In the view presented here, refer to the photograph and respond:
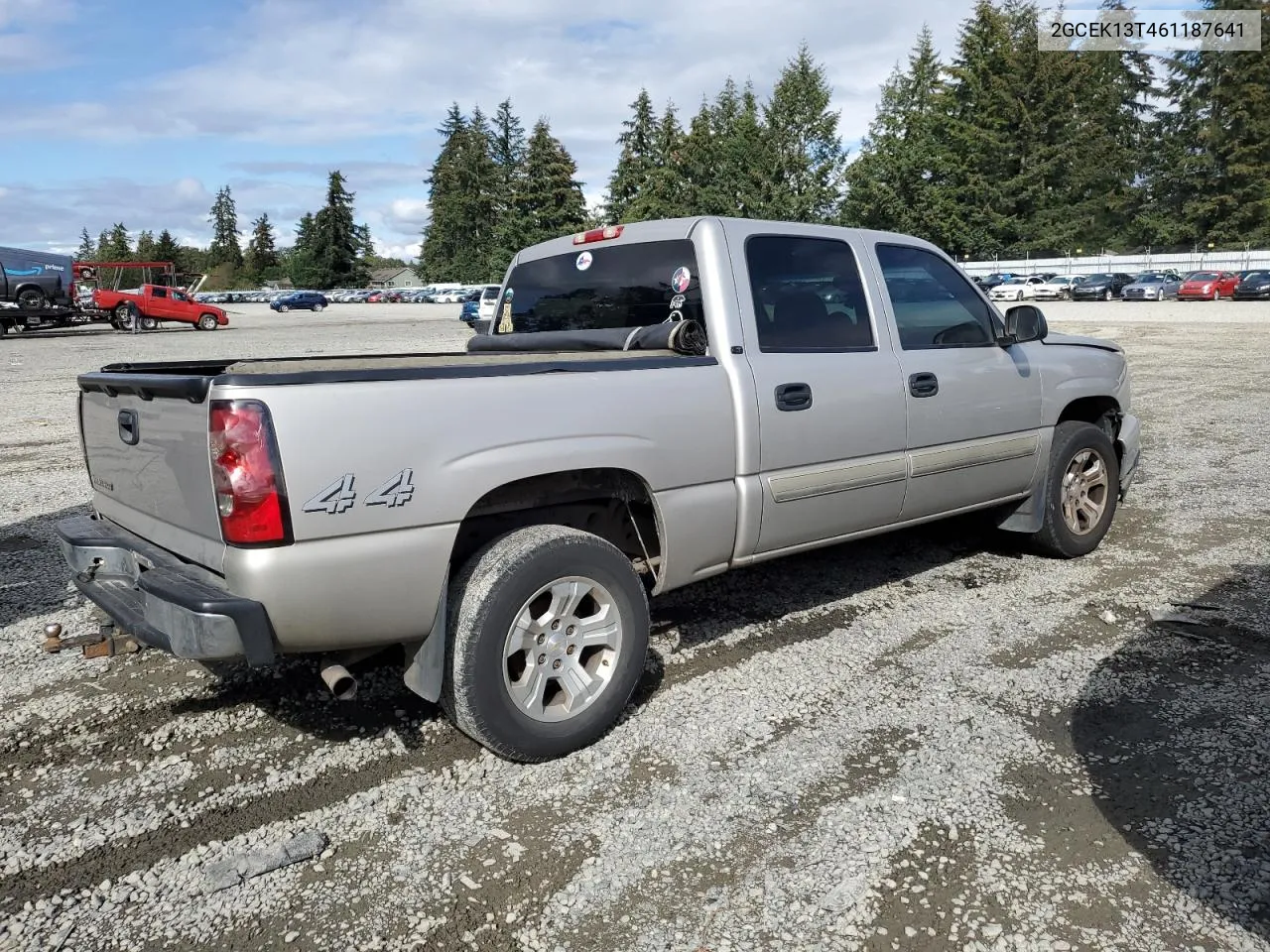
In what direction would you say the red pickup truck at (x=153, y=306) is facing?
to the viewer's right

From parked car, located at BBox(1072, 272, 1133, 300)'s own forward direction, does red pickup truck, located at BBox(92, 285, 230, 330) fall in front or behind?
in front

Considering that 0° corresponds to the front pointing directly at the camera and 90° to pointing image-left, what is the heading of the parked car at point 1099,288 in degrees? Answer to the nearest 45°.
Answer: approximately 45°

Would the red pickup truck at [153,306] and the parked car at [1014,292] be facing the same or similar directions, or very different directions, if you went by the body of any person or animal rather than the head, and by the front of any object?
very different directions

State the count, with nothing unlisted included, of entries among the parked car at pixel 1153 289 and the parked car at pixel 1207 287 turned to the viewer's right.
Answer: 0

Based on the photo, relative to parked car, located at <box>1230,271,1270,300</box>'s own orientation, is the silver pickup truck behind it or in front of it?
in front

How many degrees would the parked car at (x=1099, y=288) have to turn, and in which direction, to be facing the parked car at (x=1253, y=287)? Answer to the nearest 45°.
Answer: approximately 90° to its left

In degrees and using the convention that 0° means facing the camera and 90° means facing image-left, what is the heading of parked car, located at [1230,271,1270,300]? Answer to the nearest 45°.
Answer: approximately 45°
